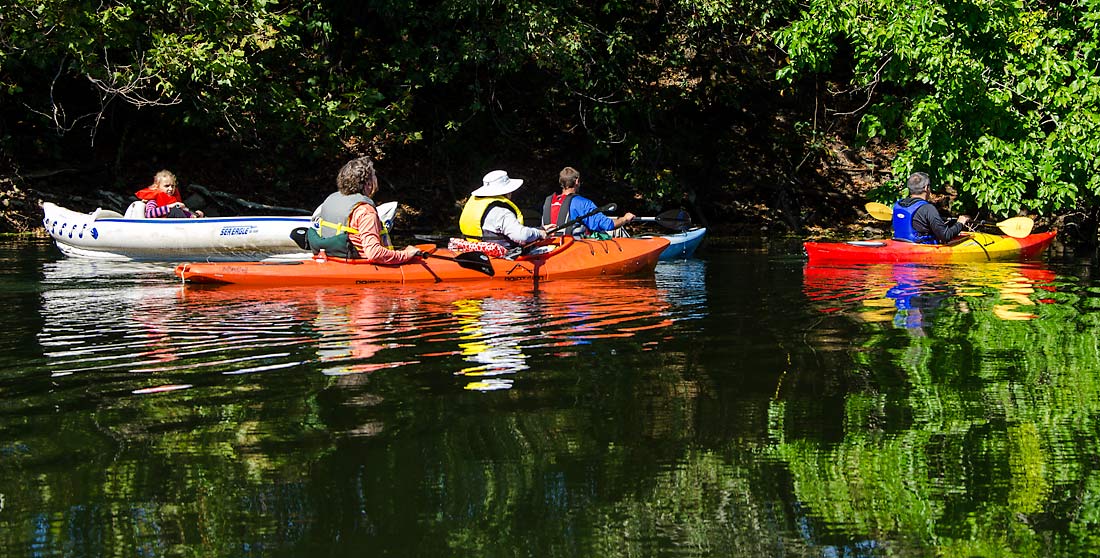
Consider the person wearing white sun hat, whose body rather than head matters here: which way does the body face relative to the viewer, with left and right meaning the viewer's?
facing to the right of the viewer

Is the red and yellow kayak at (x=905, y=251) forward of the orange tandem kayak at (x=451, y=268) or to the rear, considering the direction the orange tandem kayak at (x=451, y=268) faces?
forward

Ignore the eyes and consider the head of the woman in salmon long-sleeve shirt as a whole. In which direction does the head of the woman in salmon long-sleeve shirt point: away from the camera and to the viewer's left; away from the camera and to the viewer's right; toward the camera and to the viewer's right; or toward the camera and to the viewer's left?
away from the camera and to the viewer's right

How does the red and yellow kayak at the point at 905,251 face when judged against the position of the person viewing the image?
facing to the right of the viewer

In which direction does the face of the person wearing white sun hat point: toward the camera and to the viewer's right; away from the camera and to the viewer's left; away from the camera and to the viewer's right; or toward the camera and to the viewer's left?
away from the camera and to the viewer's right

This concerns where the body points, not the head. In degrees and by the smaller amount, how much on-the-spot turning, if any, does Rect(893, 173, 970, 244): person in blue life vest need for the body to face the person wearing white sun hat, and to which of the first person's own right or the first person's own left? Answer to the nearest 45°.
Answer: approximately 180°

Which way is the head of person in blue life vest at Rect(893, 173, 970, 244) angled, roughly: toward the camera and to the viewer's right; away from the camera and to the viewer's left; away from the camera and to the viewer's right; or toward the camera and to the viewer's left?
away from the camera and to the viewer's right

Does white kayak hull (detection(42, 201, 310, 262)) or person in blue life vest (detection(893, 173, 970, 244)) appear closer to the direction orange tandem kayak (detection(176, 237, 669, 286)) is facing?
the person in blue life vest

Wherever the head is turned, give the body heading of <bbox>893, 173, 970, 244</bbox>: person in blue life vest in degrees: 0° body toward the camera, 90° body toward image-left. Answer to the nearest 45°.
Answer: approximately 225°

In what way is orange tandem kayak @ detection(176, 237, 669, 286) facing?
to the viewer's right

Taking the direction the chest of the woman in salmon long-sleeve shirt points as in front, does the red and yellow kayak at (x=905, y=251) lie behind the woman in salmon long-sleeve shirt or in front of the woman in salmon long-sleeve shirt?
in front
